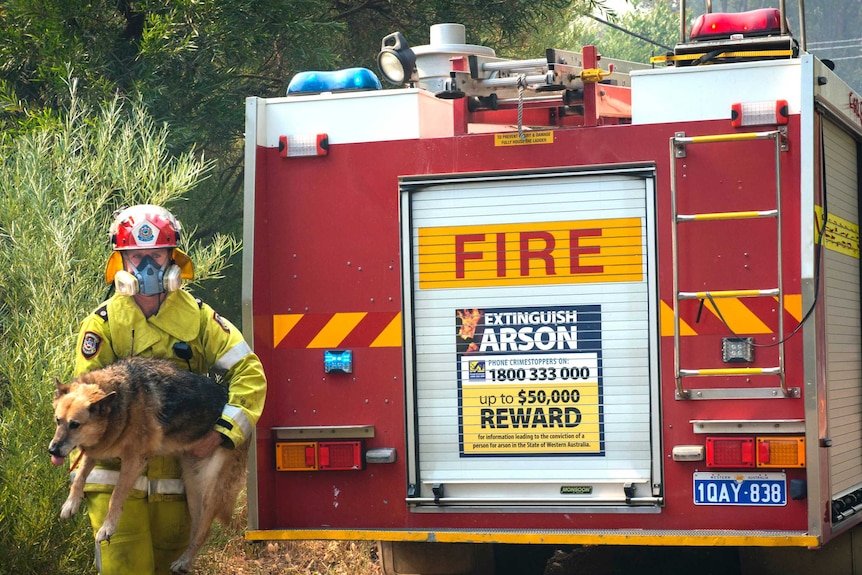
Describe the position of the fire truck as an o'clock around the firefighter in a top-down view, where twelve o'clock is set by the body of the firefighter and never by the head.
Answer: The fire truck is roughly at 9 o'clock from the firefighter.

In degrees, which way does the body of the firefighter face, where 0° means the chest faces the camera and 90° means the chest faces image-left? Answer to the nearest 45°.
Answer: approximately 0°
